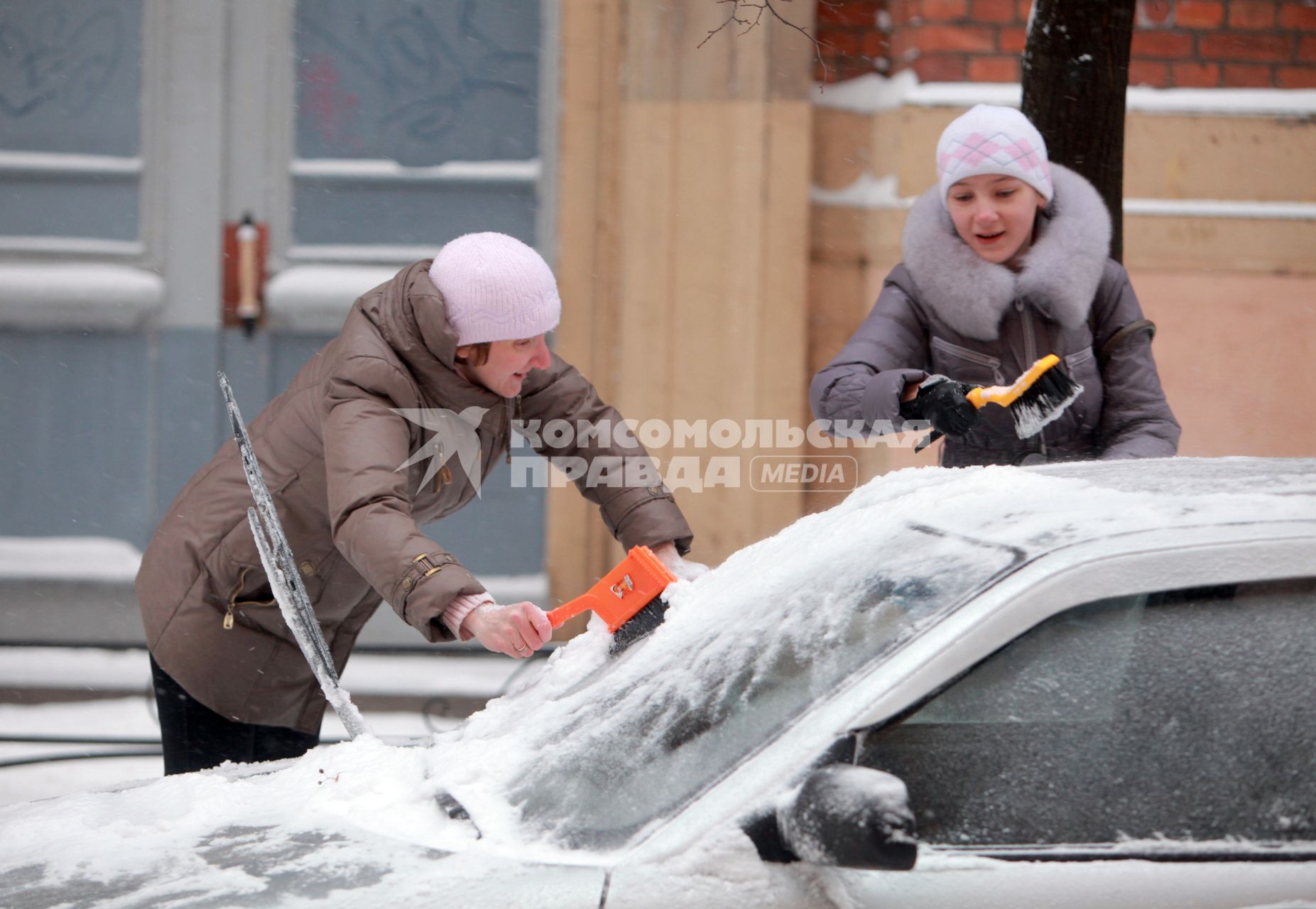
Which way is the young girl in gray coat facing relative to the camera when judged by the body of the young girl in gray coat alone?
toward the camera

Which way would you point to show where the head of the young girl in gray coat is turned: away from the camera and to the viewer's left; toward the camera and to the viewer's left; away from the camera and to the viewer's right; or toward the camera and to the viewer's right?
toward the camera and to the viewer's left

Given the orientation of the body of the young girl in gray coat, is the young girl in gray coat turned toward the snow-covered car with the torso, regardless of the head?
yes

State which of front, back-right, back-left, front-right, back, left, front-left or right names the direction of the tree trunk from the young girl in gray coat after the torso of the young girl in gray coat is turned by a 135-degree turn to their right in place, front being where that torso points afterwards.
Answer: front-right
